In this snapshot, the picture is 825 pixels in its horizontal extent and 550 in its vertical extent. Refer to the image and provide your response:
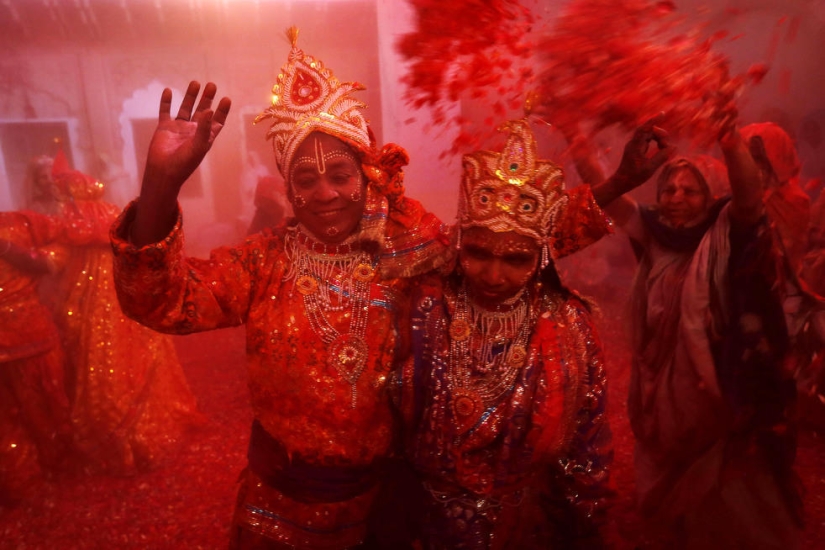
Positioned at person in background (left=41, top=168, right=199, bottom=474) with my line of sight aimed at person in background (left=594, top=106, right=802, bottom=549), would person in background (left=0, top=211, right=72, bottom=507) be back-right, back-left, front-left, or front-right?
back-right

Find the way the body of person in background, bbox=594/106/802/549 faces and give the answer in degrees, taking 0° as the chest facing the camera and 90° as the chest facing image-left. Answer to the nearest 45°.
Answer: approximately 45°

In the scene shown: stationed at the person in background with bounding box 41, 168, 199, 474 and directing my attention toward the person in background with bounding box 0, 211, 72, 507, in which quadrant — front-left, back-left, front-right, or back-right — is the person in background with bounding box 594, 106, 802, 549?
back-left

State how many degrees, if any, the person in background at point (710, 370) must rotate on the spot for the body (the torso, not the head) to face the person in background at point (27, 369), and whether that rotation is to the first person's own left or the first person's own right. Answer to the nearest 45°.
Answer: approximately 45° to the first person's own right

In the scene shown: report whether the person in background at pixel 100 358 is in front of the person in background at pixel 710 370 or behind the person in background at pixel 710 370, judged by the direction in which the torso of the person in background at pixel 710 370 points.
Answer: in front
